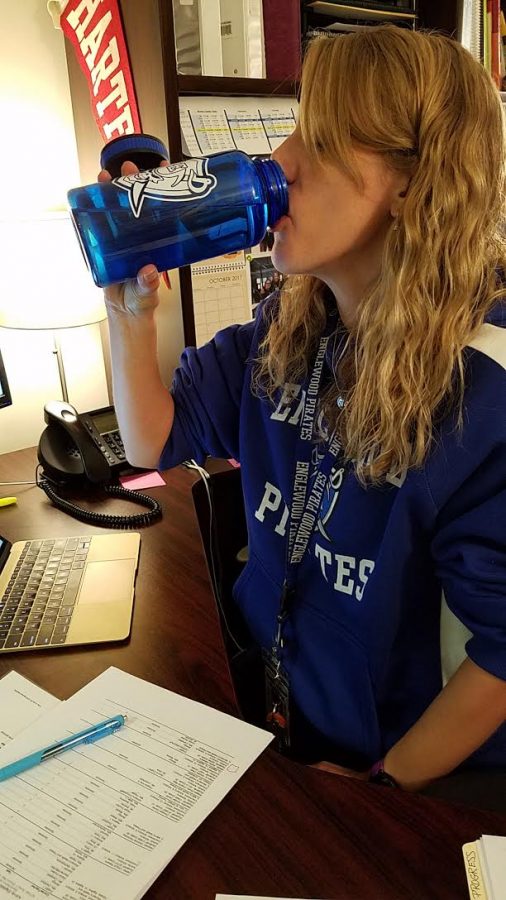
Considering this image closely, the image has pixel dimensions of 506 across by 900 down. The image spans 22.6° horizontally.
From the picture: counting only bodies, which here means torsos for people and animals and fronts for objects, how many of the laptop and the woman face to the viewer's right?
1

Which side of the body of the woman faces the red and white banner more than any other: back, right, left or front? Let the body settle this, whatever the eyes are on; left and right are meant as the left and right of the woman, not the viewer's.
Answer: right

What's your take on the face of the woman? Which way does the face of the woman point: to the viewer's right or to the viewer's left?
to the viewer's left

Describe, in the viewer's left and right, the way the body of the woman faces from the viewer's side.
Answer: facing the viewer and to the left of the viewer

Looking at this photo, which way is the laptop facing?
to the viewer's right

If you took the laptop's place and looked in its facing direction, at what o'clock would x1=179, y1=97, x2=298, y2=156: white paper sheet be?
The white paper sheet is roughly at 10 o'clock from the laptop.

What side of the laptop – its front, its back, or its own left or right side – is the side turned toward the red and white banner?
left

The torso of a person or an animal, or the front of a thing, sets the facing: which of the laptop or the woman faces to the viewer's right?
the laptop

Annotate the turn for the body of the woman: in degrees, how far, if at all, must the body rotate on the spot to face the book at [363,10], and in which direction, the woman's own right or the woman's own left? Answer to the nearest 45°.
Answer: approximately 135° to the woman's own right
